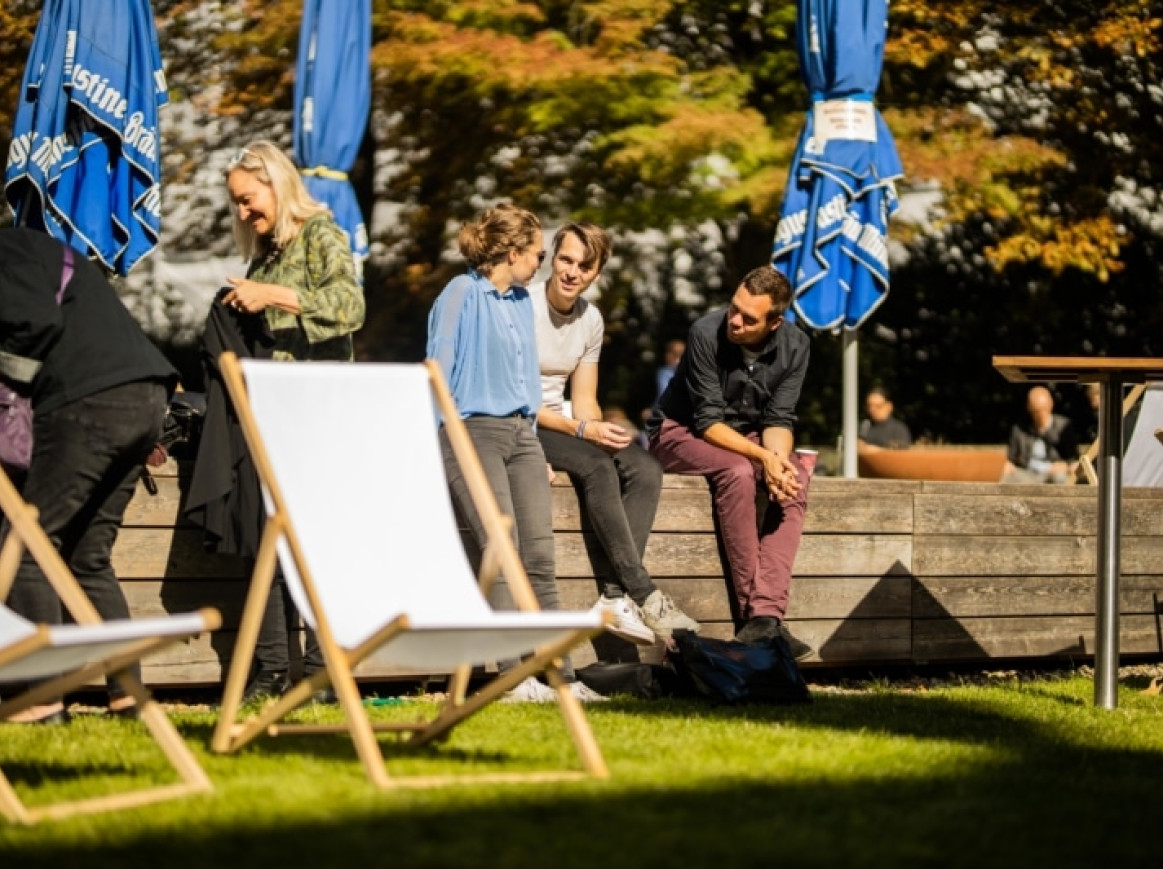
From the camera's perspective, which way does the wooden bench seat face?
toward the camera

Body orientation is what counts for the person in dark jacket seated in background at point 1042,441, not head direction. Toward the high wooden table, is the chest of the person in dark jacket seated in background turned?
yes

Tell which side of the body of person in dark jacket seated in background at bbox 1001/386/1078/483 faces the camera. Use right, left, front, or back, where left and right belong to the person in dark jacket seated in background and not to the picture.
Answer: front

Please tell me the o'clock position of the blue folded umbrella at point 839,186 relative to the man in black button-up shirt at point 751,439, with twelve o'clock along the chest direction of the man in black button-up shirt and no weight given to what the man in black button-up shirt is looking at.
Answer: The blue folded umbrella is roughly at 8 o'clock from the man in black button-up shirt.

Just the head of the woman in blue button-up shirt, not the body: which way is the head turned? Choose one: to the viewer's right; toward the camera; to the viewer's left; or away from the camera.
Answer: to the viewer's right

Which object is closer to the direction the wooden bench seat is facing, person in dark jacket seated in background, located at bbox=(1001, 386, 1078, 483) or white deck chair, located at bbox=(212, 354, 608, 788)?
the white deck chair

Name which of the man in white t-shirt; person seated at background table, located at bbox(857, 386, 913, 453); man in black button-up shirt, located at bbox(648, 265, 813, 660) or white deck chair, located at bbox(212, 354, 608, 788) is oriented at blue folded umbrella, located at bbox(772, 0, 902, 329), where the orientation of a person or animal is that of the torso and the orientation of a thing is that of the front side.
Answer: the person seated at background table

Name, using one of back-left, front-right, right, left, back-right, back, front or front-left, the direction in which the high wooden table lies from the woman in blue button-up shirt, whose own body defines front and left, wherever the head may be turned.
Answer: front-left

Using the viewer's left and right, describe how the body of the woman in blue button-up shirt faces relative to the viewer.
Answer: facing the viewer and to the right of the viewer

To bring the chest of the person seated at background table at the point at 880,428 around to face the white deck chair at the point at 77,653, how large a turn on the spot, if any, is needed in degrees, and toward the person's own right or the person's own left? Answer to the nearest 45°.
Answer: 0° — they already face it

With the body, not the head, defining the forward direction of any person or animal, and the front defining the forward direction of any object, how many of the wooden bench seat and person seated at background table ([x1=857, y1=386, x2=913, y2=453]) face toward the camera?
2

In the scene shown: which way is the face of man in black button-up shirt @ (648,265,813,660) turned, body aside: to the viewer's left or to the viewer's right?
to the viewer's left
